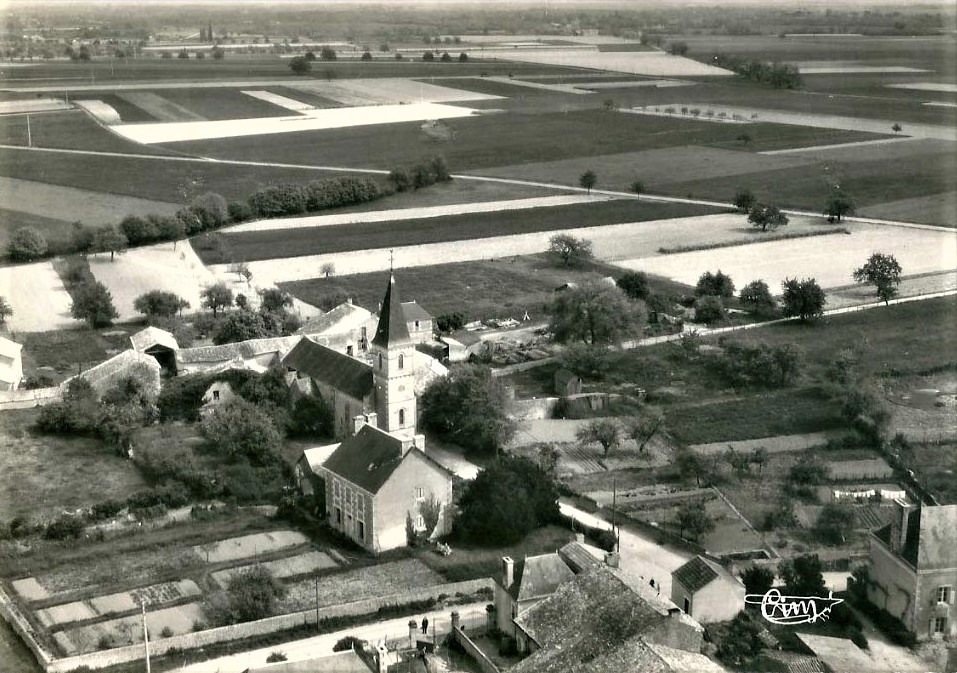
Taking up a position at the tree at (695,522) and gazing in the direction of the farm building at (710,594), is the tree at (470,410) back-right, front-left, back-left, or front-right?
back-right

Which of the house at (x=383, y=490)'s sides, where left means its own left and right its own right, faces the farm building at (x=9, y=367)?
right

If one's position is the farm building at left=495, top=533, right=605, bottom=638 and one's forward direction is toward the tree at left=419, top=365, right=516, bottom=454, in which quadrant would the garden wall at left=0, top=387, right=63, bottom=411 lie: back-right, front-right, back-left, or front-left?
front-left

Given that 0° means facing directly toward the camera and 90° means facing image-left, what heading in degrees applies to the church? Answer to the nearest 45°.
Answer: approximately 315°

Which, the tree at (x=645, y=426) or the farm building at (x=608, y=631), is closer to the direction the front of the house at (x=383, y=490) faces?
the farm building

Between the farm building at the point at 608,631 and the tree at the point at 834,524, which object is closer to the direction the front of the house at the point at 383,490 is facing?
the farm building

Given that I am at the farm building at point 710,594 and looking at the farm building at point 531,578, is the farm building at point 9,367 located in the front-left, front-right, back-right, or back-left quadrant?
front-right

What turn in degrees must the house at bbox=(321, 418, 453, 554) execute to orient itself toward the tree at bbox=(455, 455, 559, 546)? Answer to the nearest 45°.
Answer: approximately 135° to its left

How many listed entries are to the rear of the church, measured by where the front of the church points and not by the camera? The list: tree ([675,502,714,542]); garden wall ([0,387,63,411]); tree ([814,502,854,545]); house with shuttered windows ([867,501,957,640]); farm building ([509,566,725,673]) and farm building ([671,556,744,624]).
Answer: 1

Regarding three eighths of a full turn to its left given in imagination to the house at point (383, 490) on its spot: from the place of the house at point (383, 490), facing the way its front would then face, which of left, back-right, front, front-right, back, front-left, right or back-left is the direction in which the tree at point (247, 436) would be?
back-left

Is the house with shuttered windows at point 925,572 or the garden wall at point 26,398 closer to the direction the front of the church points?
the house with shuttered windows

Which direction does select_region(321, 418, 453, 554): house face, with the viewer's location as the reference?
facing the viewer and to the left of the viewer

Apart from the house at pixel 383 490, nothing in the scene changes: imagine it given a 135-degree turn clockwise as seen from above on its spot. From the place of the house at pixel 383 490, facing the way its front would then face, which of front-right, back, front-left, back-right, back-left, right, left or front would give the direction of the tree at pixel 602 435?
front-right
